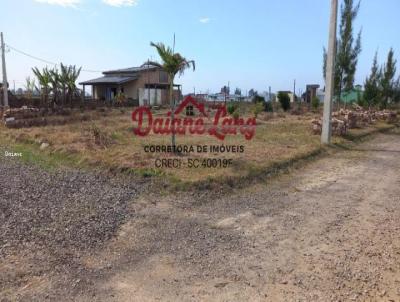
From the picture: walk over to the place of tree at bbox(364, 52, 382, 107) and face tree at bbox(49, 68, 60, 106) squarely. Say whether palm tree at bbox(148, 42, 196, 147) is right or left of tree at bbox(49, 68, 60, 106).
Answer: left

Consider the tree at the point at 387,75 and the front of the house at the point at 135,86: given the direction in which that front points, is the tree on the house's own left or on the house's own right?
on the house's own left

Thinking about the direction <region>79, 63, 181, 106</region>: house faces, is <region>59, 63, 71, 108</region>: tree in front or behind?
in front

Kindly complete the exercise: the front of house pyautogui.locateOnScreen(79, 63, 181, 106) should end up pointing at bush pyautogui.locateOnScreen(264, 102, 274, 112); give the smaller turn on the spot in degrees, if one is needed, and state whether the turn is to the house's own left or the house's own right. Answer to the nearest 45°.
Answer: approximately 90° to the house's own left

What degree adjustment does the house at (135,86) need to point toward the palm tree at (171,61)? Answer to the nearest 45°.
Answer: approximately 45° to its left

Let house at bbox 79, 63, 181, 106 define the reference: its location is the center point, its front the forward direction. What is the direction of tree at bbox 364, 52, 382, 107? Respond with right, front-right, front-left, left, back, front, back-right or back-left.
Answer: left

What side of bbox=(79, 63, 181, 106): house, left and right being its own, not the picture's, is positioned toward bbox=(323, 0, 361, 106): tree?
left

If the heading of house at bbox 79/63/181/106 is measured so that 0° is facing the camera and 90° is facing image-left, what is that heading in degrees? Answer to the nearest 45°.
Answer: approximately 45°

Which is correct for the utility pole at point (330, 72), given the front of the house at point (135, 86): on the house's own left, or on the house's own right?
on the house's own left

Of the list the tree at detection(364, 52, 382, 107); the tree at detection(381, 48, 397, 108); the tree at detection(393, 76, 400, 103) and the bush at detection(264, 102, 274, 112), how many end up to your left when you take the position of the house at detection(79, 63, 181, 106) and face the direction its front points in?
4
